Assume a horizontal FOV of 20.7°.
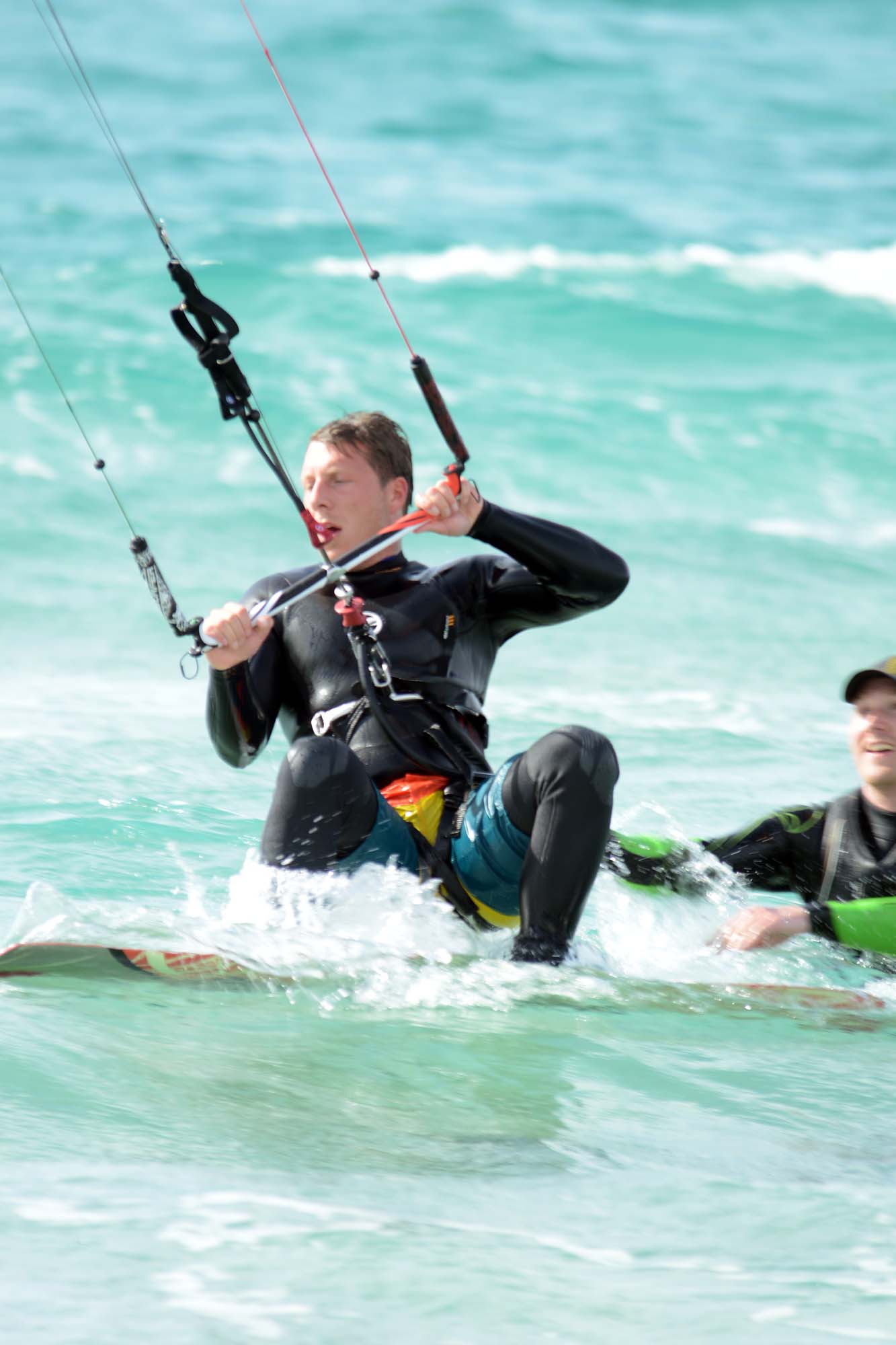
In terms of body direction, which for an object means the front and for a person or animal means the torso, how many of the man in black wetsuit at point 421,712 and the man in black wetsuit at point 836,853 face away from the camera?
0

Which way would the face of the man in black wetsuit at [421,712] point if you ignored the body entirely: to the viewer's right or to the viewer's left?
to the viewer's left

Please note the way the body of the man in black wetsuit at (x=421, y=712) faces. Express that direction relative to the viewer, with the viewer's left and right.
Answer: facing the viewer

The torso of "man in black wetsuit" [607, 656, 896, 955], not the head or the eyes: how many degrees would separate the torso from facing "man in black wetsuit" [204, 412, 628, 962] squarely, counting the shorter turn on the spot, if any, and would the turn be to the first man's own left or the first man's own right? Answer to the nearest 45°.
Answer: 0° — they already face them

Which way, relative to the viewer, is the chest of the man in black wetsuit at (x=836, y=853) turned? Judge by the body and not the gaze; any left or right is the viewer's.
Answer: facing the viewer and to the left of the viewer

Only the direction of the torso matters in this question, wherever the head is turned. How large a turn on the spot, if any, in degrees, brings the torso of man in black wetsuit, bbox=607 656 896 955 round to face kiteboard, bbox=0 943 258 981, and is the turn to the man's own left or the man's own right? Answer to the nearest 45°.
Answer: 0° — they already face it
